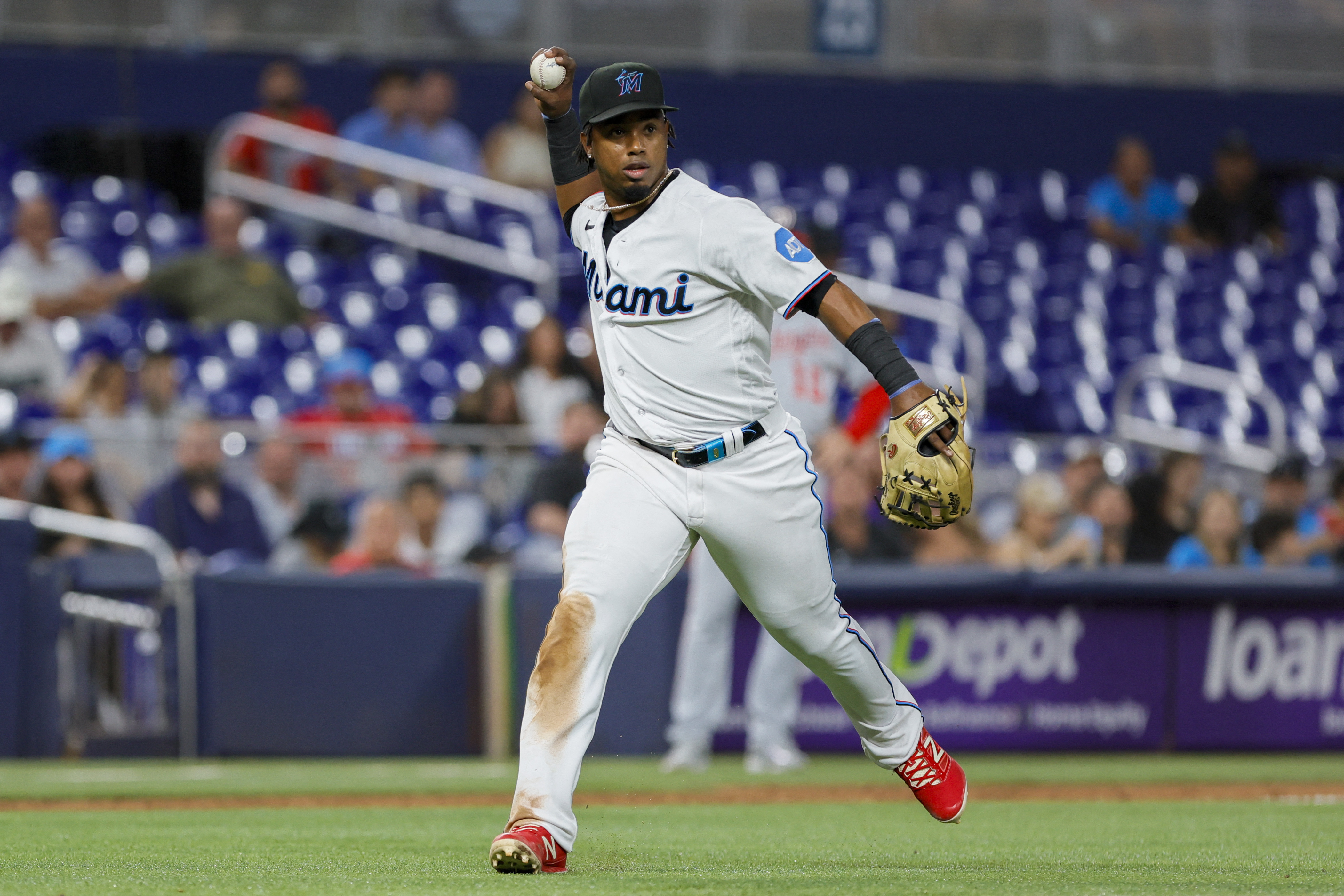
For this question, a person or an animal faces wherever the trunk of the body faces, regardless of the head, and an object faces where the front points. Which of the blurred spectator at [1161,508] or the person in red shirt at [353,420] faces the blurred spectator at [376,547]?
the person in red shirt

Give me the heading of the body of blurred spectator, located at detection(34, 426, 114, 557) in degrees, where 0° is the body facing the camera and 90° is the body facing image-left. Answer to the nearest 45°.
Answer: approximately 0°

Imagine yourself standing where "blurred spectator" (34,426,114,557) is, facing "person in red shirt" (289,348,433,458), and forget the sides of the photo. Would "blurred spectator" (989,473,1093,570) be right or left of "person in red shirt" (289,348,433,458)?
right
